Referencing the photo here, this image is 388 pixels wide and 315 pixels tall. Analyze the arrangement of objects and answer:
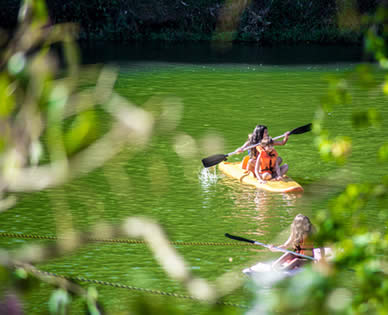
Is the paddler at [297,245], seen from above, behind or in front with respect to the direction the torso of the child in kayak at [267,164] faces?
in front
